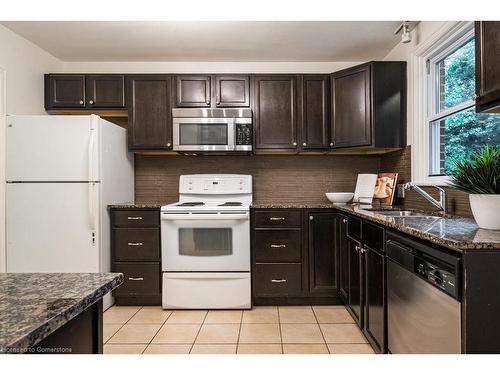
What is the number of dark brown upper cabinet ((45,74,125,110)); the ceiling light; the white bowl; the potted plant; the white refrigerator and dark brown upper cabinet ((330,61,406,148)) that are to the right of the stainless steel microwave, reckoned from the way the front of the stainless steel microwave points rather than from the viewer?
2

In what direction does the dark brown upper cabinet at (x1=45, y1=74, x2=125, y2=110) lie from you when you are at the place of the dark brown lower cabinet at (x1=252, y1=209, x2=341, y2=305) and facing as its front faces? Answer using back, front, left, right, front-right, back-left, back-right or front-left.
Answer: right

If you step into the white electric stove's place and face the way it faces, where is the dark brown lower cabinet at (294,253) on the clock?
The dark brown lower cabinet is roughly at 9 o'clock from the white electric stove.

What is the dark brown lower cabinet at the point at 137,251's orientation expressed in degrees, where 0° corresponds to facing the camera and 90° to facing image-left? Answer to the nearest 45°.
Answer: approximately 0°

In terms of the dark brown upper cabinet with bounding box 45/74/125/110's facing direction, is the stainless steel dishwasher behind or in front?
in front

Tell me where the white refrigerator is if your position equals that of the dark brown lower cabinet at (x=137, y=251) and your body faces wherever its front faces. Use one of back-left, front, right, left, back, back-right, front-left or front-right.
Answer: right

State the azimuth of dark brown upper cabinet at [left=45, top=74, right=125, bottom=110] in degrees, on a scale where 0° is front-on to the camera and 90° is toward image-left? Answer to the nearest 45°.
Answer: approximately 0°

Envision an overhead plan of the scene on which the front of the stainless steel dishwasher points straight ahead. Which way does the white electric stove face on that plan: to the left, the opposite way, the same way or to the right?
to the left

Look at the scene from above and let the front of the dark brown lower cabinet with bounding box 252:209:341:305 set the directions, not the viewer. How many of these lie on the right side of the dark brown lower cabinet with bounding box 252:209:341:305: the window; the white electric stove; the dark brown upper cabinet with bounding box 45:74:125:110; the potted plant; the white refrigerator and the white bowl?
3
